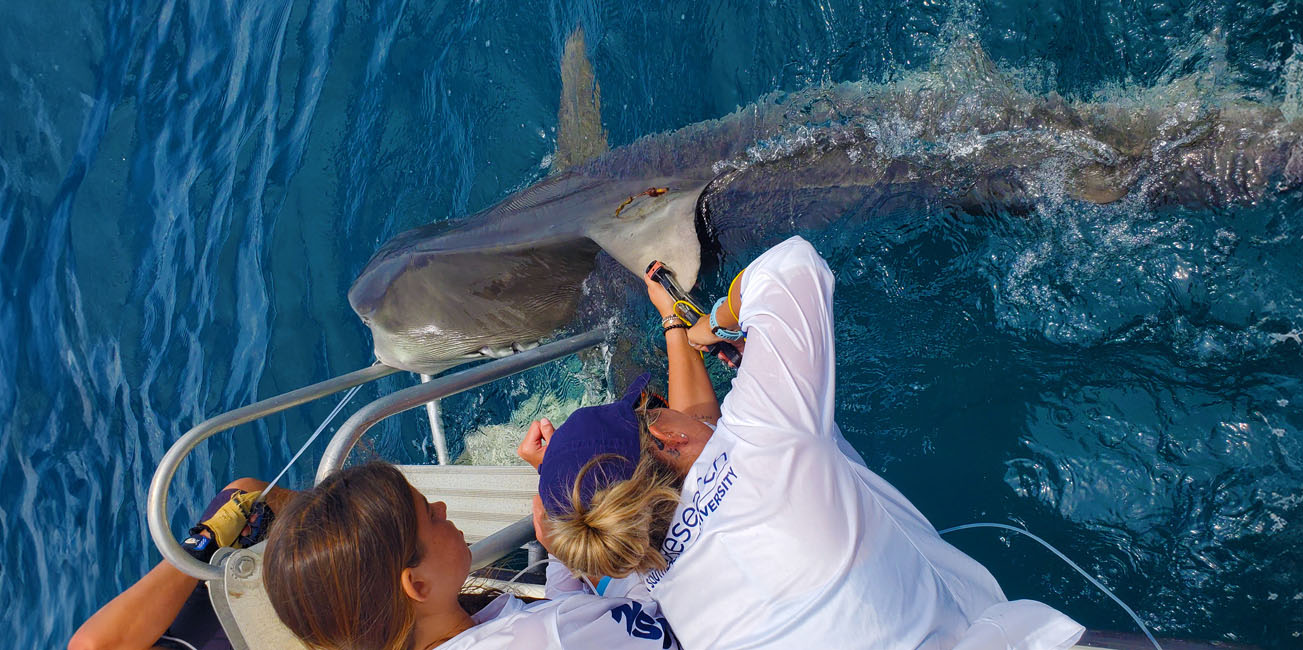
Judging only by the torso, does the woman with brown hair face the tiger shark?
yes

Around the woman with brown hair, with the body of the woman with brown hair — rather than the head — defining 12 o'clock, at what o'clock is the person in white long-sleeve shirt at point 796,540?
The person in white long-sleeve shirt is roughly at 2 o'clock from the woman with brown hair.

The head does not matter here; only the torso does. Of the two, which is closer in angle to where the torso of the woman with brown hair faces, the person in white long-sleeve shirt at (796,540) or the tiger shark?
the tiger shark

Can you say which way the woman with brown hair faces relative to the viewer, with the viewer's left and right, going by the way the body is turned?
facing away from the viewer and to the right of the viewer

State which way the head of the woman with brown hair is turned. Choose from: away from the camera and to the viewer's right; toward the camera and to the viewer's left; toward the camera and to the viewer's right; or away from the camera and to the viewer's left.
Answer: away from the camera and to the viewer's right
